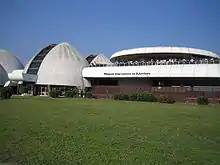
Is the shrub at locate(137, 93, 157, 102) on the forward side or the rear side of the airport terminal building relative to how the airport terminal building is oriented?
on the forward side

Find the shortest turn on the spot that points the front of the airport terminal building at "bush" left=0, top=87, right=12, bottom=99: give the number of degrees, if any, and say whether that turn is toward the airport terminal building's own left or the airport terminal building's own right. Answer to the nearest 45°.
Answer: approximately 45° to the airport terminal building's own right

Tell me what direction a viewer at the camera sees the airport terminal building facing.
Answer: facing the viewer
